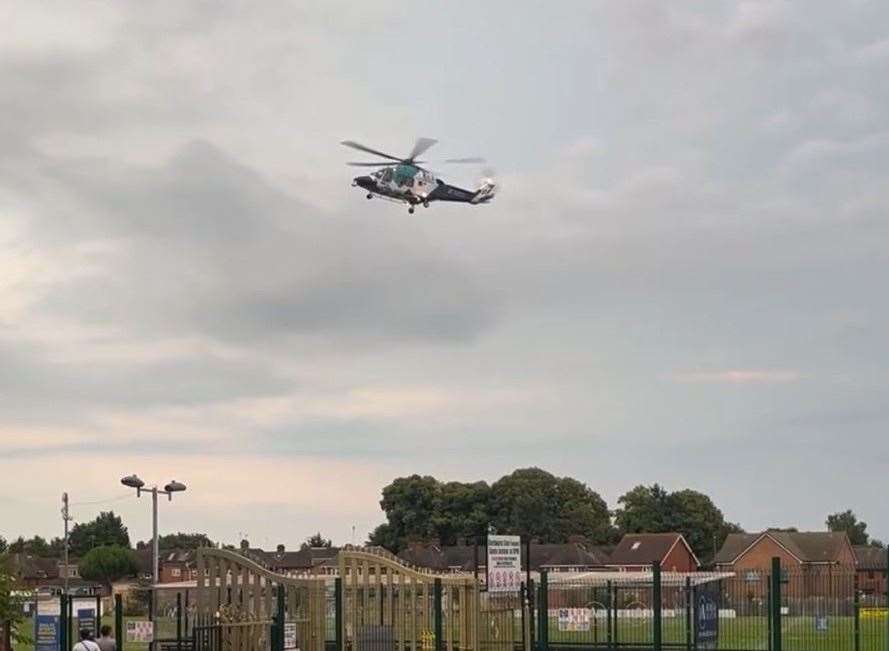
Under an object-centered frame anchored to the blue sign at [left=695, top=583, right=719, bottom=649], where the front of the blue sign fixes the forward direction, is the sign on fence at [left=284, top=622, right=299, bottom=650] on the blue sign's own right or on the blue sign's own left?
on the blue sign's own right

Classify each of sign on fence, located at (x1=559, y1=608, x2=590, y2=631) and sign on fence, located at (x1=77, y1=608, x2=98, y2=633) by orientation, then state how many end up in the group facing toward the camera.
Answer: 2

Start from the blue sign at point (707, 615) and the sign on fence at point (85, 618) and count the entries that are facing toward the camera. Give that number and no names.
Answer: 2

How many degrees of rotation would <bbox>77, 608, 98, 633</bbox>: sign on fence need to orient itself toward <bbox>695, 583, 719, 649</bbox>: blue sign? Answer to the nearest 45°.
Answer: approximately 45° to its left

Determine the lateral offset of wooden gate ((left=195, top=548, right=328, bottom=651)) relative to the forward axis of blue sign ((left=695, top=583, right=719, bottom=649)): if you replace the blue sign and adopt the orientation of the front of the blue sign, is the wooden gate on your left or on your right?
on your right
